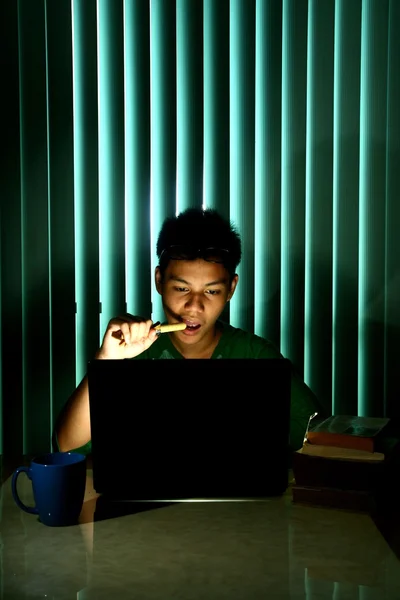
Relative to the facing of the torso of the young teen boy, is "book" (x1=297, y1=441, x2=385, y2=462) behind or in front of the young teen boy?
in front

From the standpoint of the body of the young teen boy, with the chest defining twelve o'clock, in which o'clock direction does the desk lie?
The desk is roughly at 12 o'clock from the young teen boy.

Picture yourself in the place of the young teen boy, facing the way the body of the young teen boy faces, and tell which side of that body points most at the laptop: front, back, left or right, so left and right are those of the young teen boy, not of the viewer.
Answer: front

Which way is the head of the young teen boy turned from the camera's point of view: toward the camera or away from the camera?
toward the camera

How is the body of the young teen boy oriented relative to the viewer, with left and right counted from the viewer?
facing the viewer

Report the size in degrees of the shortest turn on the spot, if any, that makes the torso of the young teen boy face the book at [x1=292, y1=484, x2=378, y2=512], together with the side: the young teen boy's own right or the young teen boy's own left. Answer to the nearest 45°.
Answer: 0° — they already face it
